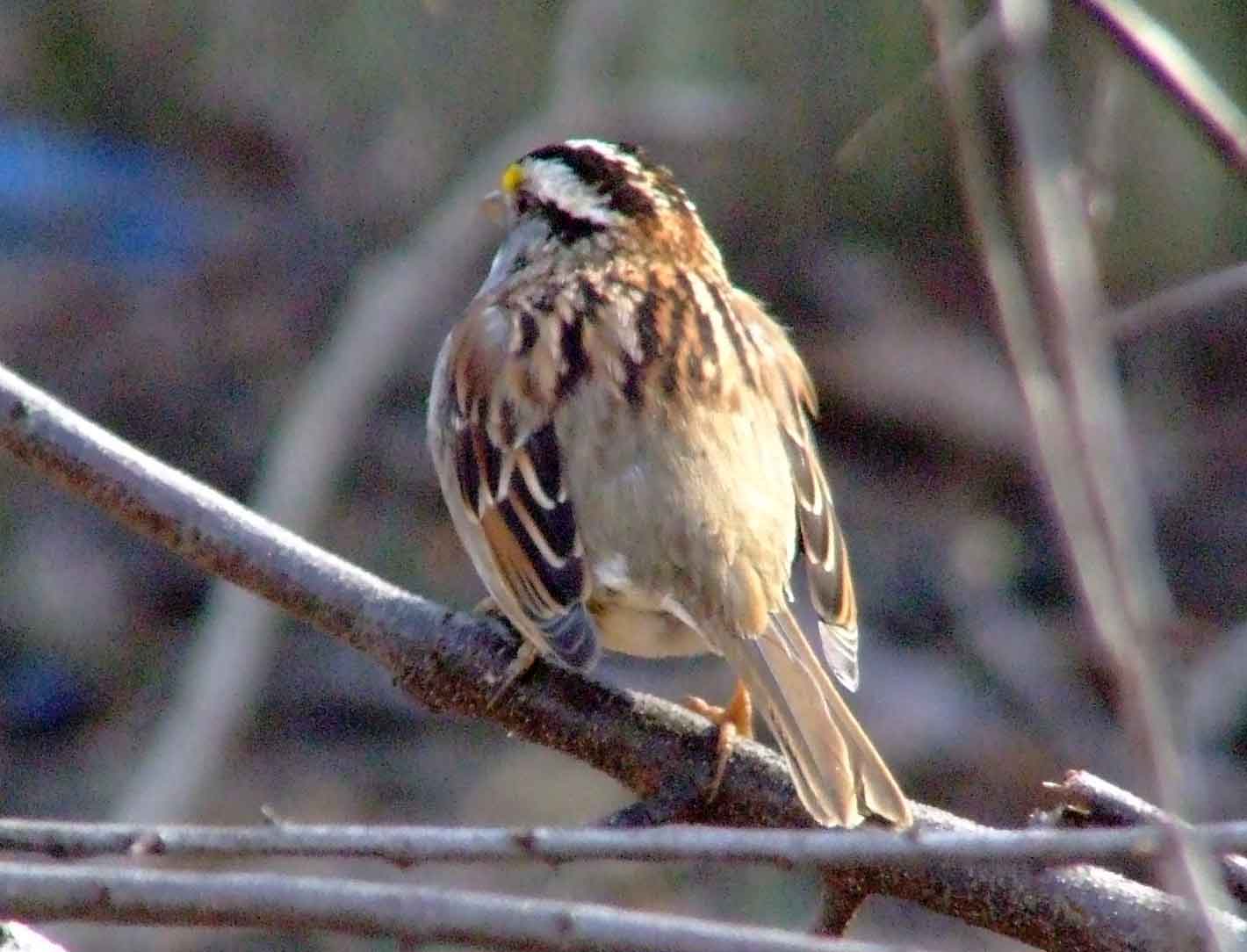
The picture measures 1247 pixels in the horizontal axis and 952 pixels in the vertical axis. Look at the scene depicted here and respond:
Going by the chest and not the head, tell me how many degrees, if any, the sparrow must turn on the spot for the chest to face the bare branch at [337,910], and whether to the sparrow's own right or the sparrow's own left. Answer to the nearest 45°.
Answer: approximately 135° to the sparrow's own left

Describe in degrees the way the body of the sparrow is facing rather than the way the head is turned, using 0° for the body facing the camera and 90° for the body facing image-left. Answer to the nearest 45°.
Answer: approximately 135°
